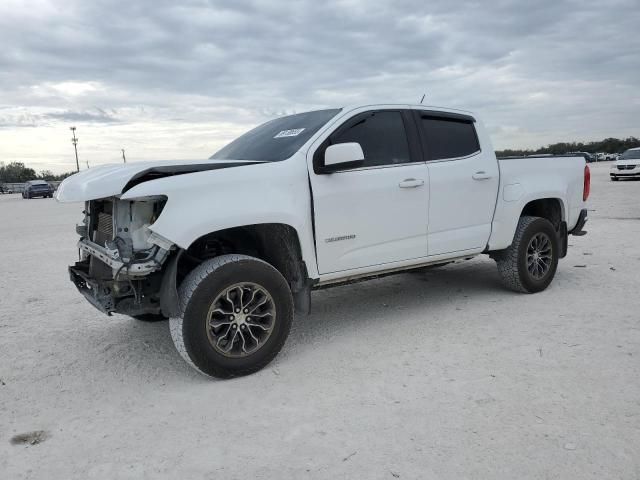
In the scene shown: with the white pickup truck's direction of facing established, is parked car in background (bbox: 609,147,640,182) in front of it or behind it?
behind

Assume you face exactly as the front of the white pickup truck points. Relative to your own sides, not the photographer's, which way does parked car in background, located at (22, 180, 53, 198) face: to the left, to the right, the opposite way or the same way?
to the left

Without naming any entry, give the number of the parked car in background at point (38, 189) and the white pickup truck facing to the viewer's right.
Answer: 0

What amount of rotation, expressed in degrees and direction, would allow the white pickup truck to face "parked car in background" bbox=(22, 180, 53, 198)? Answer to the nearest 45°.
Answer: approximately 90° to its right

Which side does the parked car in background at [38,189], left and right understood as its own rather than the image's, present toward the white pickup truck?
front

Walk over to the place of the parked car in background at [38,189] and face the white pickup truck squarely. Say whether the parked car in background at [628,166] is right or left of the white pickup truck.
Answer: left
